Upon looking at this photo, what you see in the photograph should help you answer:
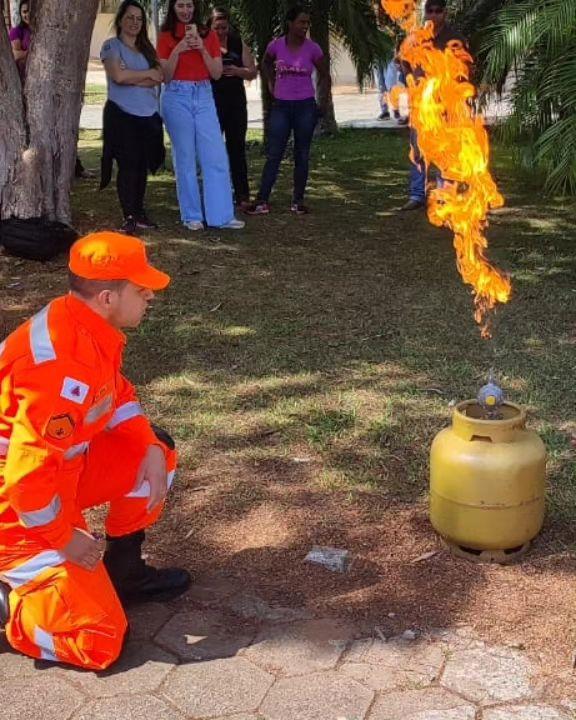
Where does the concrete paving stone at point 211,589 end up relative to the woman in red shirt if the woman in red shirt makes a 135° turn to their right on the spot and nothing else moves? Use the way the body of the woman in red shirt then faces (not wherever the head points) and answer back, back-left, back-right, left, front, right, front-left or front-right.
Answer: back-left

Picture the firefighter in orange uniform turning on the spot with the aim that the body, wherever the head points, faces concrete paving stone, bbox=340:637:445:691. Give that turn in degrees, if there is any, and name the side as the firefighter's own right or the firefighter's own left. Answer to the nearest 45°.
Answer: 0° — they already face it

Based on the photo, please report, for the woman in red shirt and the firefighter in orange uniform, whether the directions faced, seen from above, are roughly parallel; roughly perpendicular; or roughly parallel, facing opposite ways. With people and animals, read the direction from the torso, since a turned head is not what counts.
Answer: roughly perpendicular

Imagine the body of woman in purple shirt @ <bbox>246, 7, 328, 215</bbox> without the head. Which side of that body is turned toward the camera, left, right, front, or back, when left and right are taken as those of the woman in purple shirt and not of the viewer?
front

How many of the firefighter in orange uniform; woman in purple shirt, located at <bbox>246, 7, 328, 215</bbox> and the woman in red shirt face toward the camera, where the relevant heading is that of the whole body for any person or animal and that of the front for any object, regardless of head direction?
2

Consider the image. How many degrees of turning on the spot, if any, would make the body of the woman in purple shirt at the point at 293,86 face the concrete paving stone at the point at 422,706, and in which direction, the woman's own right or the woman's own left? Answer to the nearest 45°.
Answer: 0° — they already face it

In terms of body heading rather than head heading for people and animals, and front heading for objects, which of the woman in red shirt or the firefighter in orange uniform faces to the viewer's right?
the firefighter in orange uniform

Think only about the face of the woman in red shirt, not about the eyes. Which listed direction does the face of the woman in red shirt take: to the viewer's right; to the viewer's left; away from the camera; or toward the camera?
toward the camera

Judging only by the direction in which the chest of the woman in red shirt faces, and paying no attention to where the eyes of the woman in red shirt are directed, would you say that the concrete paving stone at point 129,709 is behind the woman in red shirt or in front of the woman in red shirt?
in front

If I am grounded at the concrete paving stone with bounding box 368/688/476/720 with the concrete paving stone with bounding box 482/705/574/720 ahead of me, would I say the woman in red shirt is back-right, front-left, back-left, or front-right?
back-left

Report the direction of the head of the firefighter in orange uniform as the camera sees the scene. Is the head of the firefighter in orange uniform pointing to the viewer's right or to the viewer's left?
to the viewer's right

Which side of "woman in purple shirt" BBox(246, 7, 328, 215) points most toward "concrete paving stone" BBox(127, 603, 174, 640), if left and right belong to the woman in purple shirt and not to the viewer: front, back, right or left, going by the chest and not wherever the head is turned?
front

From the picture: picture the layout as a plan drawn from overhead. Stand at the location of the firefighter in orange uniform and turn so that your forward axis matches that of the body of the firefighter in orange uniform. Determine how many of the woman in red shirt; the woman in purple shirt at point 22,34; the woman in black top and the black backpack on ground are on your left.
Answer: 4

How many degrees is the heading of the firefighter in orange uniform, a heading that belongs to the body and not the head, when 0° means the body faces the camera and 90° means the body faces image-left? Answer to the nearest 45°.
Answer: approximately 270°

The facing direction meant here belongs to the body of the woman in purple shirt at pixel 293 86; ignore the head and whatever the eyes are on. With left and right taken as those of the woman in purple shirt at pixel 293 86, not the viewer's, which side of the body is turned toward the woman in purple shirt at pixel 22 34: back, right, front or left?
right

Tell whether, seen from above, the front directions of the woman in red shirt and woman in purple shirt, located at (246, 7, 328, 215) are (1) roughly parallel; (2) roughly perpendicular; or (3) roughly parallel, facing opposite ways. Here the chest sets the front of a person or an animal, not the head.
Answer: roughly parallel

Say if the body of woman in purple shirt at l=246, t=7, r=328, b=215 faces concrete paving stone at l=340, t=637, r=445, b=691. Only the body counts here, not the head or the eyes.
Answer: yes

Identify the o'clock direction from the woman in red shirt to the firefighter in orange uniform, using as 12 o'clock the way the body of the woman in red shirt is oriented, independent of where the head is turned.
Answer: The firefighter in orange uniform is roughly at 12 o'clock from the woman in red shirt.

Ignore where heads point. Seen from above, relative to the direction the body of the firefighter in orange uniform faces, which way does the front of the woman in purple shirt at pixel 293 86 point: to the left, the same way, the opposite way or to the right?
to the right
